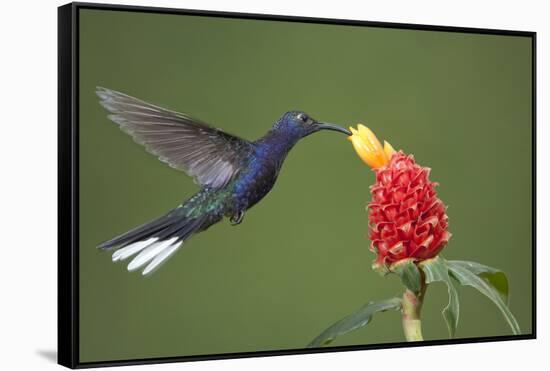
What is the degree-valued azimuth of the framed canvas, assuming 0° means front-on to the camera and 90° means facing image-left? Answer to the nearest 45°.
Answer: approximately 315°
